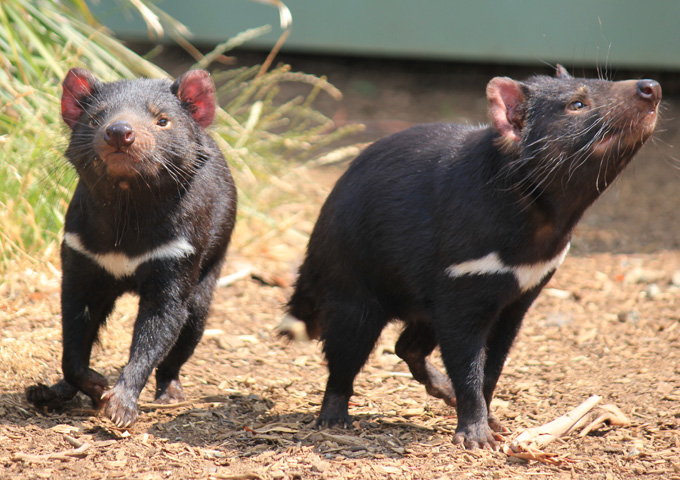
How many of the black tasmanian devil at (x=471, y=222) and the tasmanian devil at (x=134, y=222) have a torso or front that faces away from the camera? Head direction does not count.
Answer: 0

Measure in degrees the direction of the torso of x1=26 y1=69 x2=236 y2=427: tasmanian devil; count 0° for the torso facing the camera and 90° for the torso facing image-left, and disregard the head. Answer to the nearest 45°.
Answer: approximately 0°

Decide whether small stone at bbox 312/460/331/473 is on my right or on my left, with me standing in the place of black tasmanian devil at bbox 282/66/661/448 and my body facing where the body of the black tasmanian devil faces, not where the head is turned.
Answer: on my right

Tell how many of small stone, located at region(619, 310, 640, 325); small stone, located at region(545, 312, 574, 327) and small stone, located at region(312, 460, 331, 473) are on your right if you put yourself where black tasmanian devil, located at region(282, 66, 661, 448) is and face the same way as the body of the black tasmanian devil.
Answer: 1

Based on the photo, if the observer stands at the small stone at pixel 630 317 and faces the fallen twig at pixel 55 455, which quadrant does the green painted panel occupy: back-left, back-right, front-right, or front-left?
back-right

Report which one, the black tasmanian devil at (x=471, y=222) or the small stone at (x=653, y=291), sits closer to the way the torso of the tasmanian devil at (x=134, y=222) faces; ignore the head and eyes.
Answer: the black tasmanian devil
